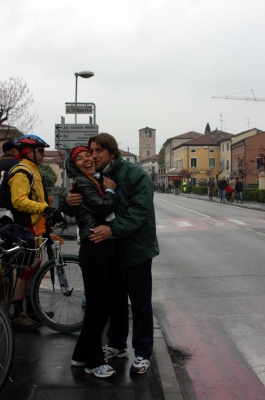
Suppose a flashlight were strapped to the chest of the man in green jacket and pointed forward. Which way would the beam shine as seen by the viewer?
to the viewer's left

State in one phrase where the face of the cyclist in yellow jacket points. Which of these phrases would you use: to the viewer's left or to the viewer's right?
to the viewer's right

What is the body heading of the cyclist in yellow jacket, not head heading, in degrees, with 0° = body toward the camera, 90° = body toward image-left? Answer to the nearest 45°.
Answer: approximately 270°

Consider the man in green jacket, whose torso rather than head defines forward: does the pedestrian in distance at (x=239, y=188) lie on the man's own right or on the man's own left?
on the man's own right

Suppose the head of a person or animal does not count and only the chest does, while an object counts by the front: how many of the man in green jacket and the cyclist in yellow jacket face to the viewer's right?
1

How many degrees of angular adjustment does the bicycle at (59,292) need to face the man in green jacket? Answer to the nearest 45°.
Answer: approximately 45° to its right

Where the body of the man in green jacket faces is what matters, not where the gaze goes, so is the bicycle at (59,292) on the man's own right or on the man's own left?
on the man's own right

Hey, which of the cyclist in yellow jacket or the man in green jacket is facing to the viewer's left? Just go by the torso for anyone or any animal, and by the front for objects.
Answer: the man in green jacket

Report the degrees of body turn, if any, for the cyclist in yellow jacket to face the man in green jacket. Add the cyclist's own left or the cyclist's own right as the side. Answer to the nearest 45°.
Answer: approximately 45° to the cyclist's own right

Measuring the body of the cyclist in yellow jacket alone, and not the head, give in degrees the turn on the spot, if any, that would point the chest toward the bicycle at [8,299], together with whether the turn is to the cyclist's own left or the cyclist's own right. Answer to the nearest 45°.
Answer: approximately 90° to the cyclist's own right
